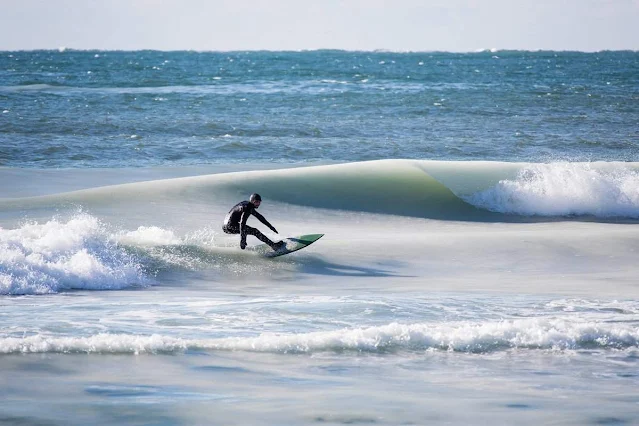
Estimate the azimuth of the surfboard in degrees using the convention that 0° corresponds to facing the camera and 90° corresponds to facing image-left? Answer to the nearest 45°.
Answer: approximately 270°
